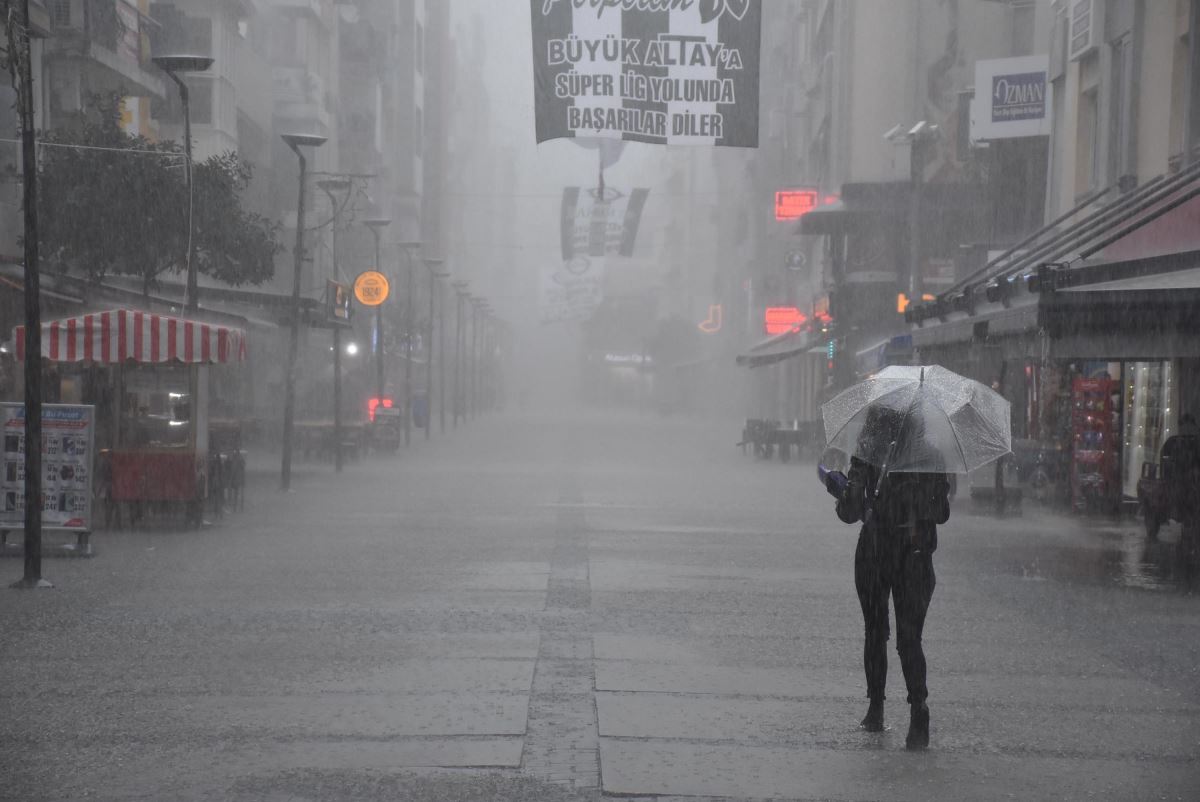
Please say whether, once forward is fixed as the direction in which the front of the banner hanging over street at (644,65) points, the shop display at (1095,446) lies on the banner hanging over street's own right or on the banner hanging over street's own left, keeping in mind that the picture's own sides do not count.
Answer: on the banner hanging over street's own left

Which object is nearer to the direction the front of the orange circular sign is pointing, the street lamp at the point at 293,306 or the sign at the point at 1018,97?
the street lamp

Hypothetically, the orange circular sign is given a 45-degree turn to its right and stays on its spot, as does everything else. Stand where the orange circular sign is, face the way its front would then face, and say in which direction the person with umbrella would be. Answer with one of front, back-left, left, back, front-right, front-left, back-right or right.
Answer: front-left

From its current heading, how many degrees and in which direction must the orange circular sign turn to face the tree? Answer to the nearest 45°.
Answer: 0° — it already faces it

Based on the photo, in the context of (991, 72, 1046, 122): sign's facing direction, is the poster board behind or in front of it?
in front

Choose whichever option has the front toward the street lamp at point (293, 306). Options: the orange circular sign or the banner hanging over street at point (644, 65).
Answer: the orange circular sign

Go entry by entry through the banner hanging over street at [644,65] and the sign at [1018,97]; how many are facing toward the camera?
2
